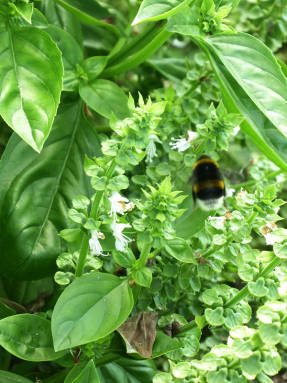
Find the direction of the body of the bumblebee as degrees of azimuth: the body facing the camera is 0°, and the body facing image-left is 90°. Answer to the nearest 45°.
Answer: approximately 180°
